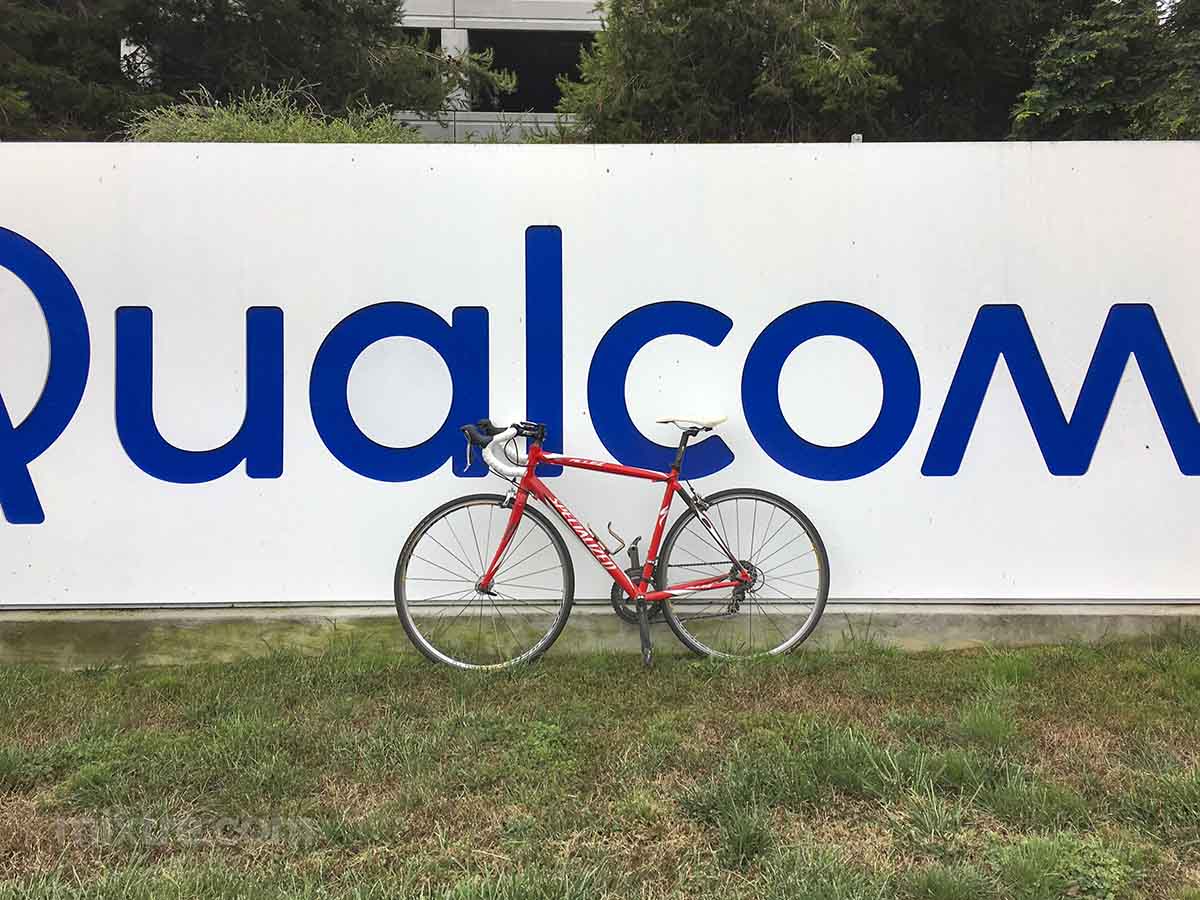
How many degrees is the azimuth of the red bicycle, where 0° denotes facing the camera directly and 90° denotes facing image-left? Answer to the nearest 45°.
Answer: approximately 90°

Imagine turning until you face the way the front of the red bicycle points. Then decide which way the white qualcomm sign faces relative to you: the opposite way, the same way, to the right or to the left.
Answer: to the left

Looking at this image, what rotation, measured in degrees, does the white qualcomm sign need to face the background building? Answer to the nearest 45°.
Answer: approximately 180°

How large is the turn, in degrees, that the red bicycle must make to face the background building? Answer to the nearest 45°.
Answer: approximately 90° to its right

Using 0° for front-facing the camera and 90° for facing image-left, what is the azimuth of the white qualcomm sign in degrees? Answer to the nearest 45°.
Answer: approximately 0°

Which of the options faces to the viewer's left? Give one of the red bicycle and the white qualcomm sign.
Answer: the red bicycle

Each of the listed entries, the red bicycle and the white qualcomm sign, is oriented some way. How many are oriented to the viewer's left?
1
